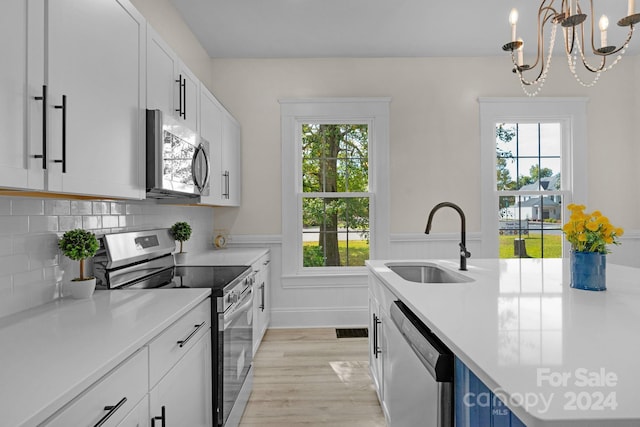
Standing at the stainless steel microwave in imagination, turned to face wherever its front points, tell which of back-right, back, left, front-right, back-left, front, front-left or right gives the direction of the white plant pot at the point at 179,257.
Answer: back-left

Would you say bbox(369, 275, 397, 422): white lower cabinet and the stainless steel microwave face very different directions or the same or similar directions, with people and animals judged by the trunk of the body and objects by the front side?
very different directions

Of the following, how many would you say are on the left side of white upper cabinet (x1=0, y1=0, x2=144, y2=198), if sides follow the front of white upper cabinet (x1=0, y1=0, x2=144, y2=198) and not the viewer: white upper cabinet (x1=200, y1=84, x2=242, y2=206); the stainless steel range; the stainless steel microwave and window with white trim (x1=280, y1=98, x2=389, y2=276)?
4

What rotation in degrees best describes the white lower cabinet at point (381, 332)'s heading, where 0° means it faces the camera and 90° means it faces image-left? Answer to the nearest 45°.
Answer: approximately 90°

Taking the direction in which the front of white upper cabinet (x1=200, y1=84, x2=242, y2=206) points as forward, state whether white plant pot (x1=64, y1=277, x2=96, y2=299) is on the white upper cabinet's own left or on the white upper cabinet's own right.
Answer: on the white upper cabinet's own right

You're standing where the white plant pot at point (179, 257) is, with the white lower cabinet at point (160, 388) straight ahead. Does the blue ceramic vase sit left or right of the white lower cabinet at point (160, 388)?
left

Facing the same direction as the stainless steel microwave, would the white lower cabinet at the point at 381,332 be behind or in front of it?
in front

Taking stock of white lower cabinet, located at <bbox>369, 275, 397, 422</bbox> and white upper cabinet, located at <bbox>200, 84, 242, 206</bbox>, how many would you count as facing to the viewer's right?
1

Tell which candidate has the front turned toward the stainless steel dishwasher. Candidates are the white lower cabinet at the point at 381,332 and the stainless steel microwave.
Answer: the stainless steel microwave

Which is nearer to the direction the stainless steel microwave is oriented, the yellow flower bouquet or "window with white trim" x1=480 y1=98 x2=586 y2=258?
the yellow flower bouquet

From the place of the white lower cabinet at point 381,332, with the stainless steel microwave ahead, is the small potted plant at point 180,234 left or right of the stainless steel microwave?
right

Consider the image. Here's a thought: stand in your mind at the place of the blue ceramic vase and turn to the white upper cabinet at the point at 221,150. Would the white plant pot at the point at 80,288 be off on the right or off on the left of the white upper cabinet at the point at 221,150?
left

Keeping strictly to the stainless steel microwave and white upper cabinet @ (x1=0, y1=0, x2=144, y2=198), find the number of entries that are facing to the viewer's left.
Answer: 0

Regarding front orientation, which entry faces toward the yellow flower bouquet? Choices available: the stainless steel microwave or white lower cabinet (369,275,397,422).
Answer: the stainless steel microwave

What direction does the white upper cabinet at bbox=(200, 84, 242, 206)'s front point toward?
to the viewer's right

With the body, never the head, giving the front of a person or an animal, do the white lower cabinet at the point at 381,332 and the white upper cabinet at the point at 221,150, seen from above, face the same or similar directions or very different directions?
very different directions
